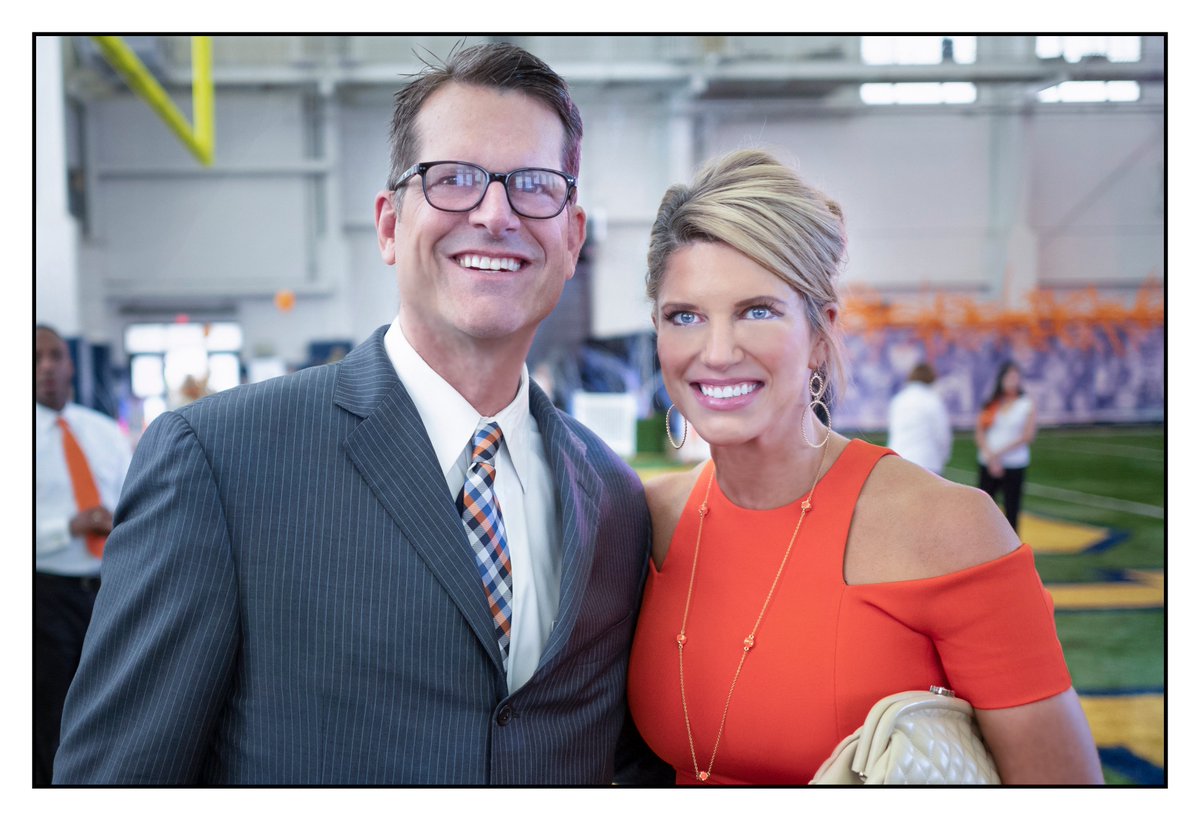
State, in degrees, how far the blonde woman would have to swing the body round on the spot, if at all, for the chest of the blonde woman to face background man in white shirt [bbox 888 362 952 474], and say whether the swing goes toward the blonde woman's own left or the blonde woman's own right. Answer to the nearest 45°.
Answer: approximately 135° to the blonde woman's own right

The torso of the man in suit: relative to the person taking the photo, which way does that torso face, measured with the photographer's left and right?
facing the viewer and to the right of the viewer

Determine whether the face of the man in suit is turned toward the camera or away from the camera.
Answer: toward the camera

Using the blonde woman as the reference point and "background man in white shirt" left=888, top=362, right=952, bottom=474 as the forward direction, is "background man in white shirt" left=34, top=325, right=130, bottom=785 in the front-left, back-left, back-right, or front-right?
front-left

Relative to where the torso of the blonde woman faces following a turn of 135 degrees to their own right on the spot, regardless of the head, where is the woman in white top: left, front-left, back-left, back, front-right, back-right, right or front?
front

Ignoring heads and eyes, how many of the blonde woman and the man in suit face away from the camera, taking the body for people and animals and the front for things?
0

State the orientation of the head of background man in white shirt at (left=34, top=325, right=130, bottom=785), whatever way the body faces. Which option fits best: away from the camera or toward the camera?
toward the camera

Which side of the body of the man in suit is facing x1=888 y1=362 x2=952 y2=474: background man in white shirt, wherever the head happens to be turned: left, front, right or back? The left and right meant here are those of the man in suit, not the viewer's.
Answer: left

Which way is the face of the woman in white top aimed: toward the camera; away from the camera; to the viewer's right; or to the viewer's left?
toward the camera

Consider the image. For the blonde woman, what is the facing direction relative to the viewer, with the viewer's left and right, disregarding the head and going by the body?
facing the viewer and to the left of the viewer
